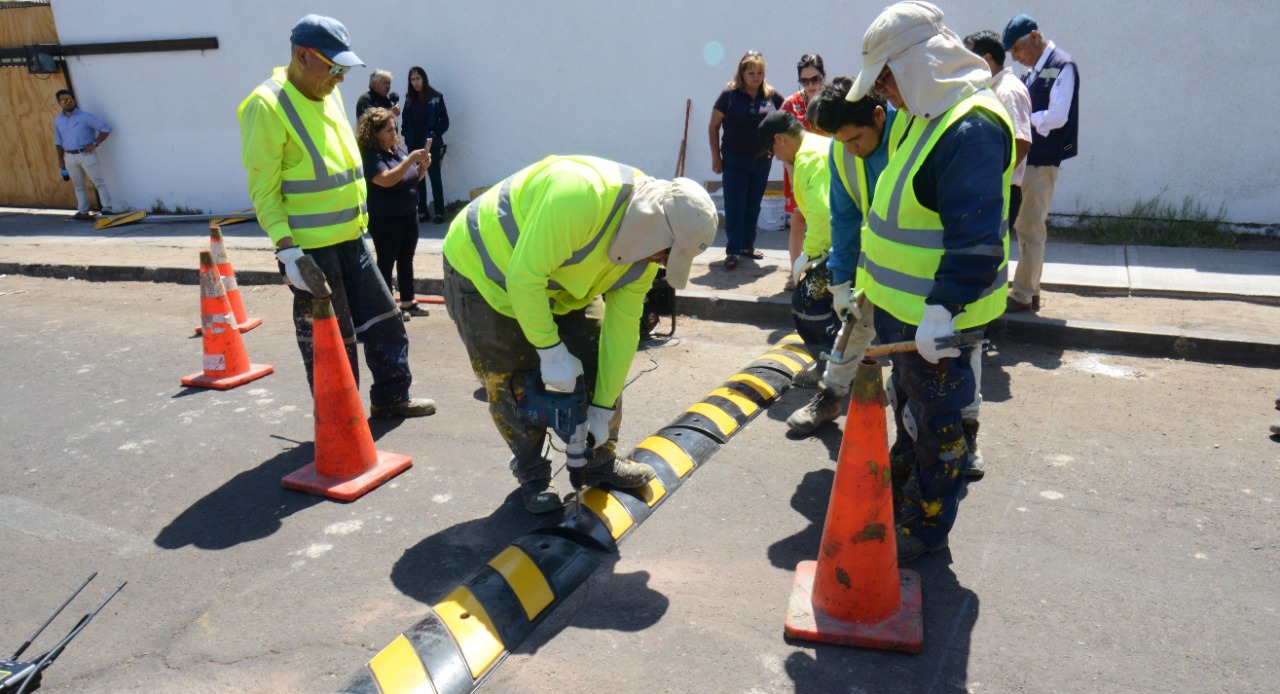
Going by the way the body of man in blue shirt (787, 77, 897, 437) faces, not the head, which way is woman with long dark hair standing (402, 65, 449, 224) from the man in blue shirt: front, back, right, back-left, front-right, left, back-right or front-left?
right

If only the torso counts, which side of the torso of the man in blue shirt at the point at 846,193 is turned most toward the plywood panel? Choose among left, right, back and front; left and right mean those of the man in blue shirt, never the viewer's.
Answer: right

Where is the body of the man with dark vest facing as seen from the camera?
to the viewer's left

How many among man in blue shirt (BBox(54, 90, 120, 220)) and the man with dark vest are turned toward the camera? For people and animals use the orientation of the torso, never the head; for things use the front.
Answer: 1

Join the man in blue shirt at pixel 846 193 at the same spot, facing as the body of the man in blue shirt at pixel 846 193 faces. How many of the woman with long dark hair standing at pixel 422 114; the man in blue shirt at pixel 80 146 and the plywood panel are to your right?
3

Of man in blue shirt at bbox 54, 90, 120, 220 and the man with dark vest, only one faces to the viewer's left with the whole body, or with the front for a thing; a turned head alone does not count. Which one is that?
the man with dark vest

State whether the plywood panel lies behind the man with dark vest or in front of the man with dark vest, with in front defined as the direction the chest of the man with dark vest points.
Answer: in front

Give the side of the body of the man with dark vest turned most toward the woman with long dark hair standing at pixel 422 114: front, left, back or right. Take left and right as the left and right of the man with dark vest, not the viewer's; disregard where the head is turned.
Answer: front

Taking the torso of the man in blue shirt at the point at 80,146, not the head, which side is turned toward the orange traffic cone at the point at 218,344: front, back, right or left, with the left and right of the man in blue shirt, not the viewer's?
front

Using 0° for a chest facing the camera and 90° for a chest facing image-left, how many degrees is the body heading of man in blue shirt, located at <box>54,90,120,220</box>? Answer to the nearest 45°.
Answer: approximately 0°

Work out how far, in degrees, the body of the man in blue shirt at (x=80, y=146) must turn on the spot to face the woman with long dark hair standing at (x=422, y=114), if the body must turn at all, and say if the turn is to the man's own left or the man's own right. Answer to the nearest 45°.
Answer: approximately 45° to the man's own left
